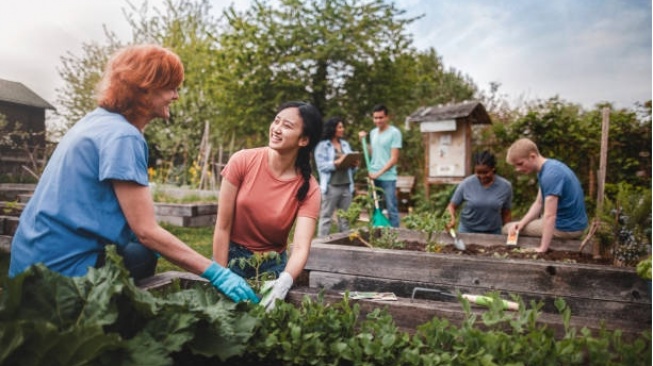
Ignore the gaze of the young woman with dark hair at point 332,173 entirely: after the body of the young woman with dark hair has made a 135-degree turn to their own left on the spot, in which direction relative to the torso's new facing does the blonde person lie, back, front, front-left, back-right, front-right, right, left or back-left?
back-right

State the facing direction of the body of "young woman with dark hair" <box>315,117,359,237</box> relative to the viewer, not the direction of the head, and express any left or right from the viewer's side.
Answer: facing the viewer and to the right of the viewer

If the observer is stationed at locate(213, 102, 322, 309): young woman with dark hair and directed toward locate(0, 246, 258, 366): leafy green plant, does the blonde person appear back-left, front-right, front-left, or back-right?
back-left

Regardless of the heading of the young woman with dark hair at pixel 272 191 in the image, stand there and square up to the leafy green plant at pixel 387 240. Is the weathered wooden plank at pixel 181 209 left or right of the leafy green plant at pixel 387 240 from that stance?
left

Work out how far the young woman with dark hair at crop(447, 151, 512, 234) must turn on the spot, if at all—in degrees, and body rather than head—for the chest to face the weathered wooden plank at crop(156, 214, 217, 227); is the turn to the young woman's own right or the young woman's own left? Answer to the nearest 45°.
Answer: approximately 90° to the young woman's own right

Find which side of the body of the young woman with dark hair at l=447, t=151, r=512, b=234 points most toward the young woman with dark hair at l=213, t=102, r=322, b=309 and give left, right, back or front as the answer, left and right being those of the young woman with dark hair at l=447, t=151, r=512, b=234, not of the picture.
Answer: front

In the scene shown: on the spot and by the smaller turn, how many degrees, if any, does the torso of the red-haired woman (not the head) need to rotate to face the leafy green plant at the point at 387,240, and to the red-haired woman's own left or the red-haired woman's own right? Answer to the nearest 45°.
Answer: approximately 45° to the red-haired woman's own left

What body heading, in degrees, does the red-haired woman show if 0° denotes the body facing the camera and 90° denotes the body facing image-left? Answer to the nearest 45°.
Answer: approximately 270°

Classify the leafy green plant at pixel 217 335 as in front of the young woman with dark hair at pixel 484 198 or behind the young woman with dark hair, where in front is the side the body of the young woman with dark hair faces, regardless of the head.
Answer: in front

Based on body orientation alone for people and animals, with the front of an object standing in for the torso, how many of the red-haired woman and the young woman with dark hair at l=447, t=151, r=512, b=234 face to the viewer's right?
1

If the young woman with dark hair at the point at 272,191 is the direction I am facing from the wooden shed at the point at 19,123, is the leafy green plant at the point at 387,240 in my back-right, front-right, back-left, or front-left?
front-left

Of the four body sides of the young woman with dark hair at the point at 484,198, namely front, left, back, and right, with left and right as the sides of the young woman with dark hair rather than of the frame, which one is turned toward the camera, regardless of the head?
front

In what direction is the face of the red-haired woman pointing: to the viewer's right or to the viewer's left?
to the viewer's right

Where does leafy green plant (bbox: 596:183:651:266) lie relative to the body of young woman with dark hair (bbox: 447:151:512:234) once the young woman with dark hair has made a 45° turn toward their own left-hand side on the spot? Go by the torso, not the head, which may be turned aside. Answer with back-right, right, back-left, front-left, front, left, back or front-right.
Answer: front
